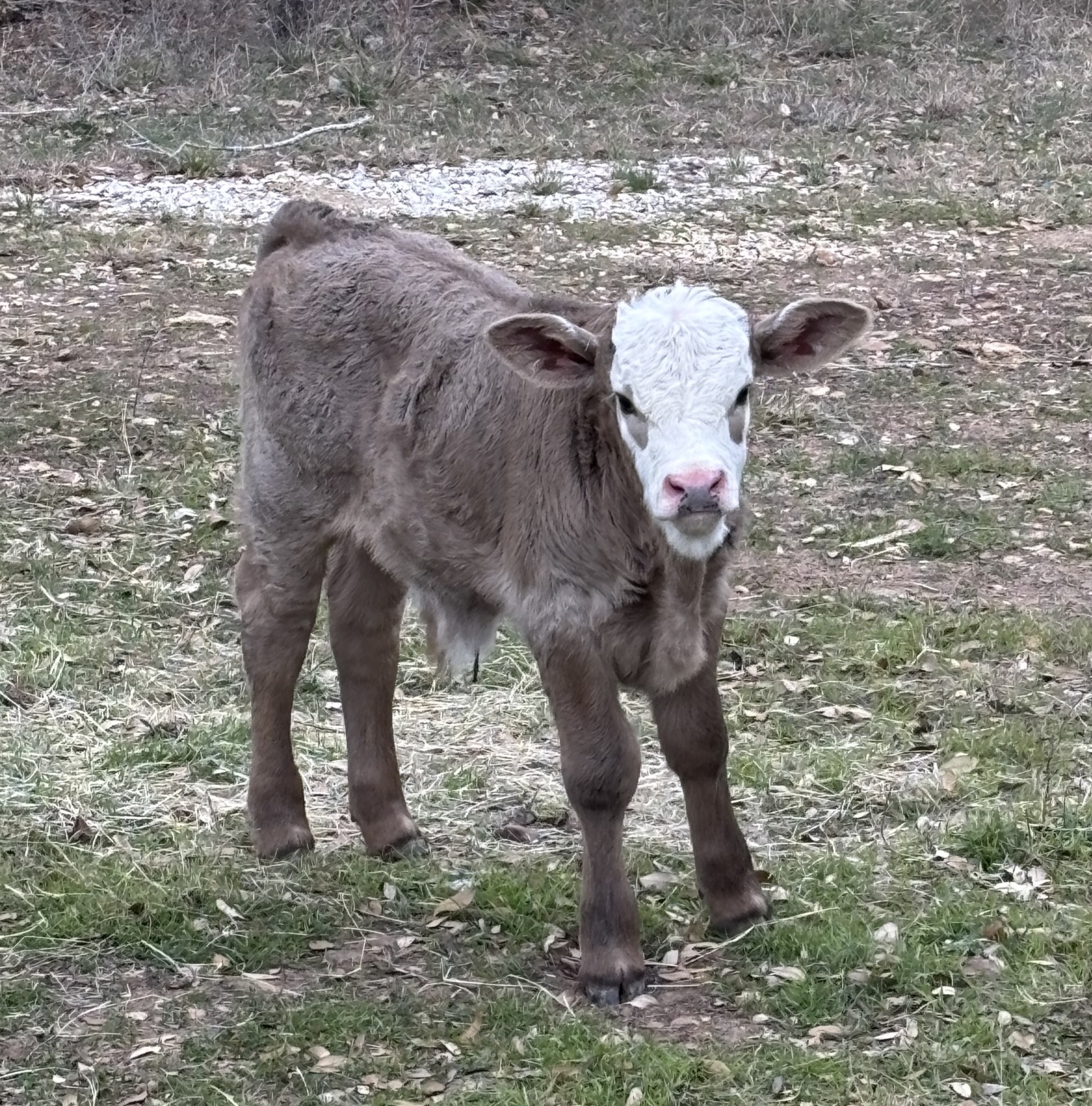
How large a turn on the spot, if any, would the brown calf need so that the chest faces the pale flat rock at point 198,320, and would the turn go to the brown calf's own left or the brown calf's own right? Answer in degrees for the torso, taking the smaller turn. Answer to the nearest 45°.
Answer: approximately 135° to the brown calf's own left

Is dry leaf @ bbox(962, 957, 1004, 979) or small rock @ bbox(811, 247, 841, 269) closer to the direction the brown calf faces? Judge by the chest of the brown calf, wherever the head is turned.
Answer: the dry leaf

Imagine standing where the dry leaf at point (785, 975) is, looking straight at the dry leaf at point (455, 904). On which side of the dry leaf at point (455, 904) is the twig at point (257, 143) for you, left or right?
right

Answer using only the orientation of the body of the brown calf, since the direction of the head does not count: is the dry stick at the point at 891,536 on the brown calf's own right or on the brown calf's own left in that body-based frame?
on the brown calf's own left

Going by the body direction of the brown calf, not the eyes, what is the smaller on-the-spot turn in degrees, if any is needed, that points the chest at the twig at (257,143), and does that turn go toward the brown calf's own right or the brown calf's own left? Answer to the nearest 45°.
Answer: approximately 135° to the brown calf's own left

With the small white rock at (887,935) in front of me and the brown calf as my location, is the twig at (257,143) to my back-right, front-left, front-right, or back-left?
back-left

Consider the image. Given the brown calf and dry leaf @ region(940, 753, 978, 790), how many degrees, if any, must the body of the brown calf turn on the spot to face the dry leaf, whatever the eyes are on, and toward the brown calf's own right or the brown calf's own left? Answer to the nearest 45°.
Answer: approximately 90° to the brown calf's own left

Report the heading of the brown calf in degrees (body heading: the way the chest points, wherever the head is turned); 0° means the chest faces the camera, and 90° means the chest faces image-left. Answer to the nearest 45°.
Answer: approximately 315°
